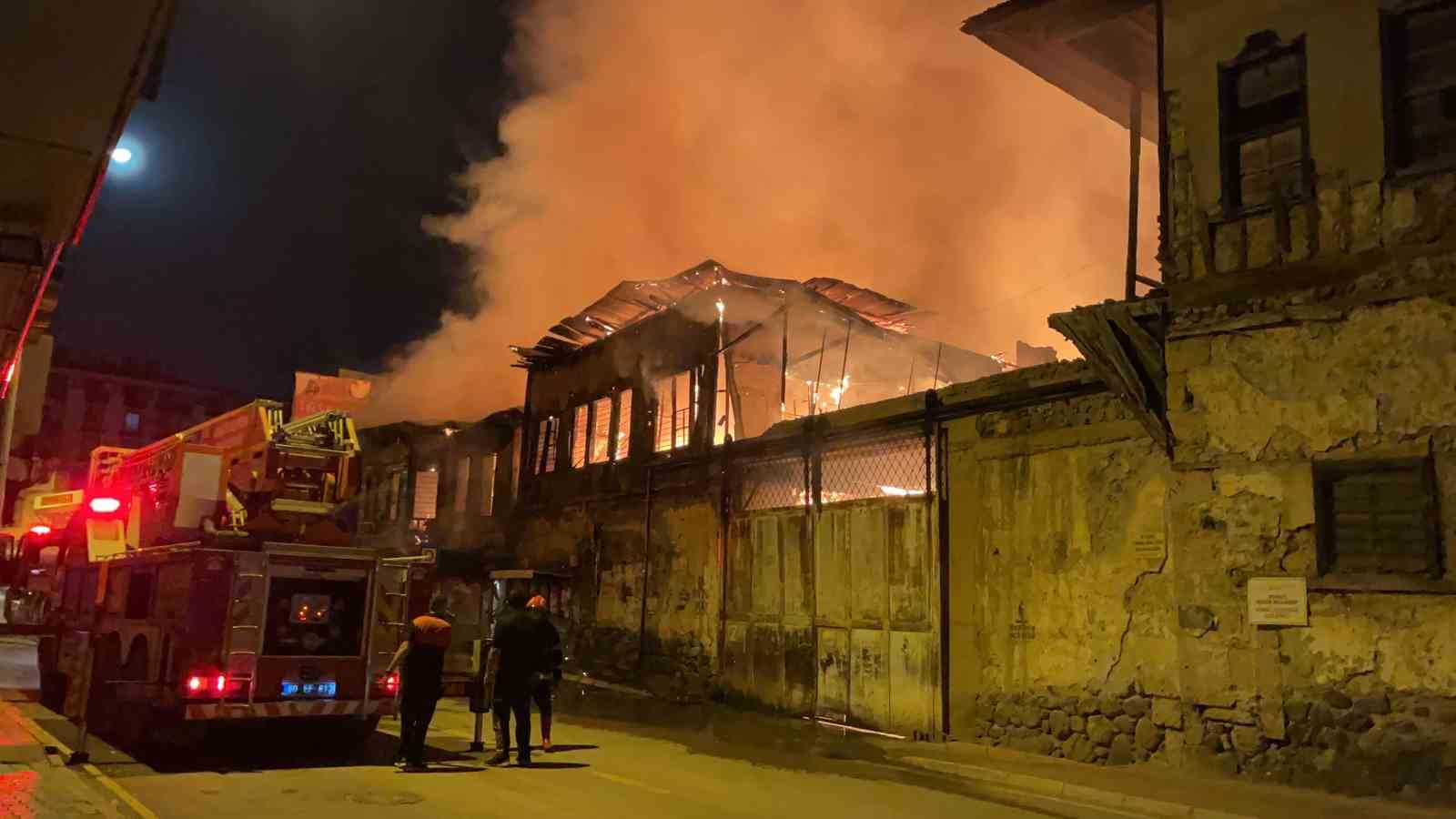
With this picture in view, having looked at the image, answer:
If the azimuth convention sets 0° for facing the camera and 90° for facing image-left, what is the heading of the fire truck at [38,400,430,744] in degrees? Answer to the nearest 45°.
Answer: approximately 135°

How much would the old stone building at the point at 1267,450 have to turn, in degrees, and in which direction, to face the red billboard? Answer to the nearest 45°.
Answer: approximately 45° to its right

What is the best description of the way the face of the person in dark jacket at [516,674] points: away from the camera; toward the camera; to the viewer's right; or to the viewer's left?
away from the camera

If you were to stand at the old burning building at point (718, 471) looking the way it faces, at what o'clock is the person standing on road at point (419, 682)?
The person standing on road is roughly at 11 o'clock from the old burning building.

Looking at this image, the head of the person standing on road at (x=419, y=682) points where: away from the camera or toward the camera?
away from the camera

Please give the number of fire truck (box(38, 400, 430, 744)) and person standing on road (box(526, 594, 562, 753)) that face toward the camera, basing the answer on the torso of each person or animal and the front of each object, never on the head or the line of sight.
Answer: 0

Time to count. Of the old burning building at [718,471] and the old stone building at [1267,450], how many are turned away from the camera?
0

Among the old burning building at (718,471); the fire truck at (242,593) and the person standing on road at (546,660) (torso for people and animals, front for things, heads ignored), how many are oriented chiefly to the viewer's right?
0

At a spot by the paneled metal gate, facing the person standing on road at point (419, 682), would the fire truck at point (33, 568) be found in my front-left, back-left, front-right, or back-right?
front-right

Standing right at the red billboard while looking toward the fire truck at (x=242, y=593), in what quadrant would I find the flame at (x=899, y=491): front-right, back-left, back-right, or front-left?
front-left

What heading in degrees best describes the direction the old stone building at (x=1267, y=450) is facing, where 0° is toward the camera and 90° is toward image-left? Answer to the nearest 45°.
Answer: approximately 45°

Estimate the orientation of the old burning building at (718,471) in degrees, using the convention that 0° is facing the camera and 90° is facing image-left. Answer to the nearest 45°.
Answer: approximately 45°

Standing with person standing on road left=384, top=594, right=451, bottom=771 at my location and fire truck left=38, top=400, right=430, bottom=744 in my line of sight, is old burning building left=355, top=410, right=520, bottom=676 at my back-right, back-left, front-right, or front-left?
front-right
